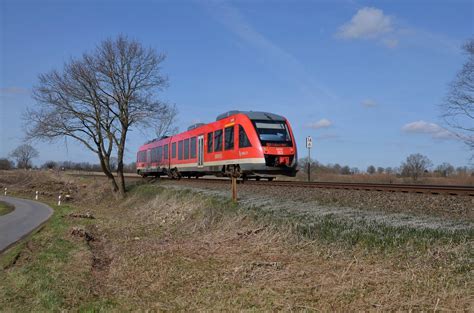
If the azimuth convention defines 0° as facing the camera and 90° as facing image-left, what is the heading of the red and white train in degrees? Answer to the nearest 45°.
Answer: approximately 315°
